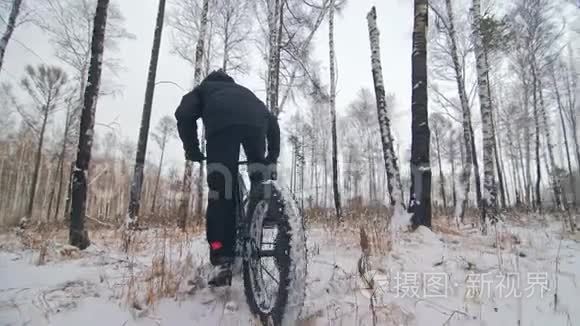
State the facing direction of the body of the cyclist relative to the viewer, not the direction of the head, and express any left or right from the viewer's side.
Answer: facing away from the viewer

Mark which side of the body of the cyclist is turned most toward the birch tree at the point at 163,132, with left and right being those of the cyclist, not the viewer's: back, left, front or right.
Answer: front

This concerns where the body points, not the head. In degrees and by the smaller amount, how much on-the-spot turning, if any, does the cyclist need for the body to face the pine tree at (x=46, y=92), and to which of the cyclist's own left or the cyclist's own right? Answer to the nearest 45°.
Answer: approximately 45° to the cyclist's own left

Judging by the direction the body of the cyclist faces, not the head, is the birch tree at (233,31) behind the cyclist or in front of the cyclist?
in front

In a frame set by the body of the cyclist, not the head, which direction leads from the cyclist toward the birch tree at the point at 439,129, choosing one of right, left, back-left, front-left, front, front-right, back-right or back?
front-right

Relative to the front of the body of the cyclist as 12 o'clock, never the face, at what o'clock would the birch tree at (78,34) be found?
The birch tree is roughly at 11 o'clock from the cyclist.
